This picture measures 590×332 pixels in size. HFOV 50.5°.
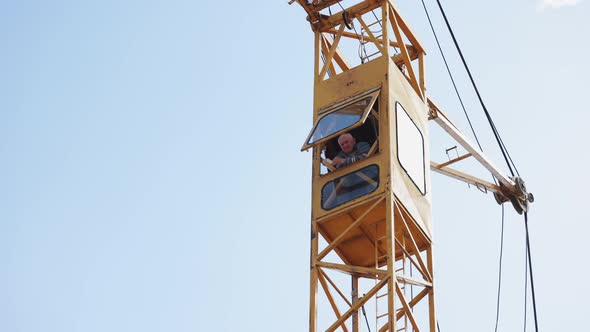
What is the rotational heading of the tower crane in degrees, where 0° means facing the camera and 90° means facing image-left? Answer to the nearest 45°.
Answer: approximately 45°
